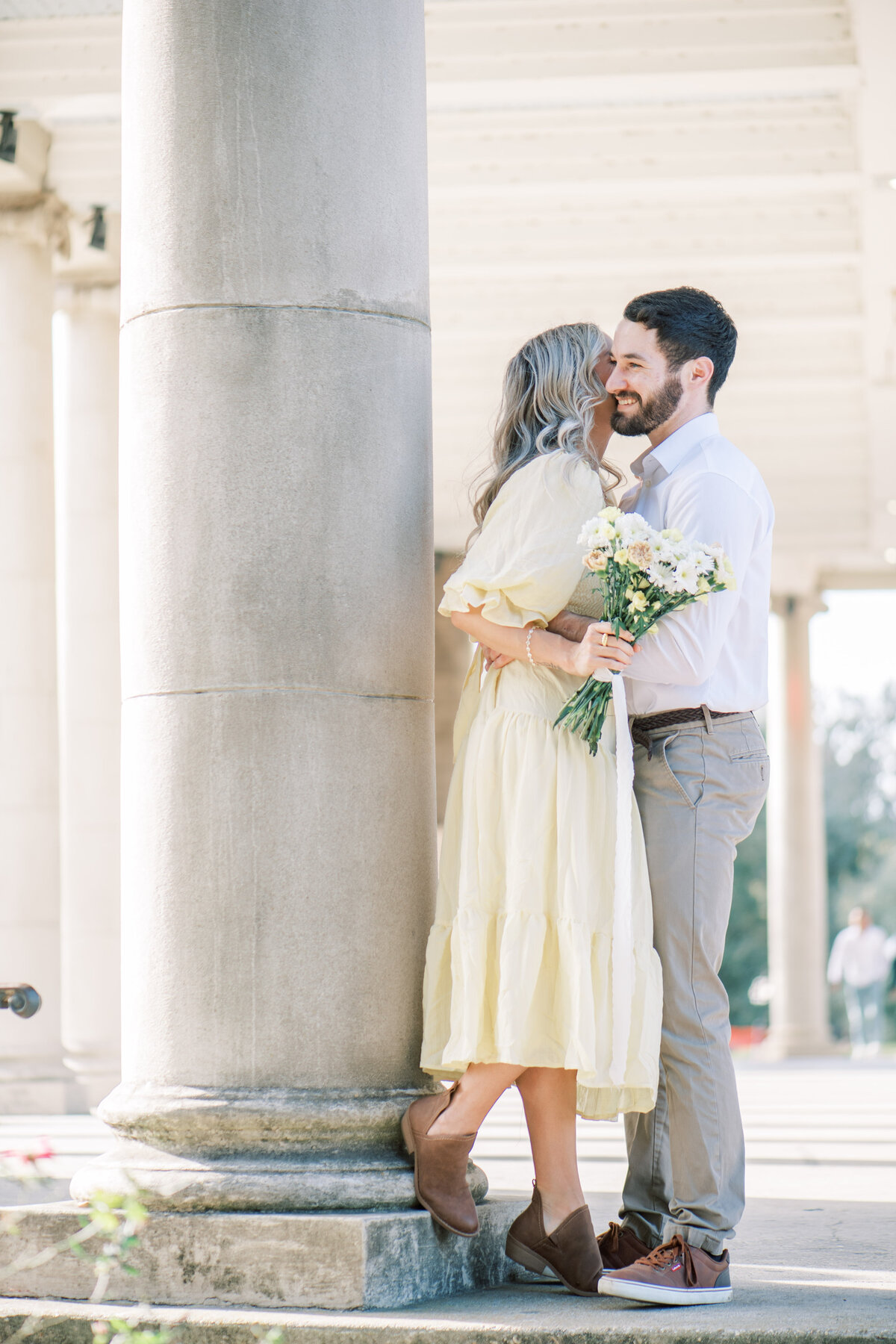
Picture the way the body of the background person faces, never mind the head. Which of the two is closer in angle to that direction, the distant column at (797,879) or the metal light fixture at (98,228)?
the metal light fixture

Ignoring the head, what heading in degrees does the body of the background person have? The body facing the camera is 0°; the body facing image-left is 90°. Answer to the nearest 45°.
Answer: approximately 0°

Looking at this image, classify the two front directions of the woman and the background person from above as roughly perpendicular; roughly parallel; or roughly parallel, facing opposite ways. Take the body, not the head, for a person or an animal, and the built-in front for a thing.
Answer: roughly perpendicular

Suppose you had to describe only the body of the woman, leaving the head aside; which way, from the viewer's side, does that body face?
to the viewer's right

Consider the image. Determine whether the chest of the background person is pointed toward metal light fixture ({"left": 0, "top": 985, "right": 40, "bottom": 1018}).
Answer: yes

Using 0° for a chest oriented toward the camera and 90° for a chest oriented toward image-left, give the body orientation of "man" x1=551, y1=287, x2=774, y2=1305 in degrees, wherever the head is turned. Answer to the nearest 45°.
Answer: approximately 90°

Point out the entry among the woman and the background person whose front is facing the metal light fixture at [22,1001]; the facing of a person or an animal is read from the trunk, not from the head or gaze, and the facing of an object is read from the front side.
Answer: the background person

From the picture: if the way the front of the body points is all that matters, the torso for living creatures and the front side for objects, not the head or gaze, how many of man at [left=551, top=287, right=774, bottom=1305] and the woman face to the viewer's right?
1
